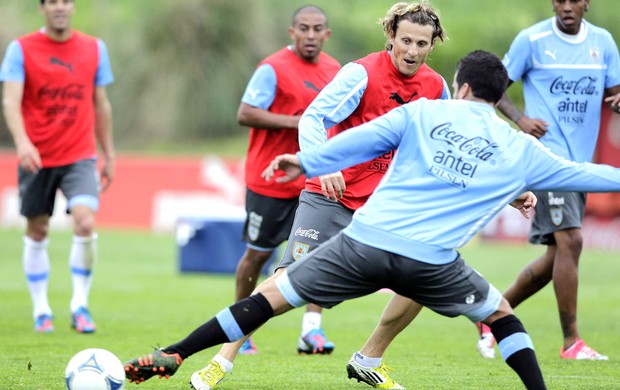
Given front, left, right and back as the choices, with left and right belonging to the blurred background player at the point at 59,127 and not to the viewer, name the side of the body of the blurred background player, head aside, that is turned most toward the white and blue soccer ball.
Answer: front

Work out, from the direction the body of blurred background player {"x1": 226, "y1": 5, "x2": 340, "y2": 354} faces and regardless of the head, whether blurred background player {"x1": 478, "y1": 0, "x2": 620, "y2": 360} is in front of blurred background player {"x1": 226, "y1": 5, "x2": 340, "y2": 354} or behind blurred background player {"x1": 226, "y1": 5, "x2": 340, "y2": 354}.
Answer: in front

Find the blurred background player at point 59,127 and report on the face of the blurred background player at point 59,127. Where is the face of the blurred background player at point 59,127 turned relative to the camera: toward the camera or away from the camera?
toward the camera

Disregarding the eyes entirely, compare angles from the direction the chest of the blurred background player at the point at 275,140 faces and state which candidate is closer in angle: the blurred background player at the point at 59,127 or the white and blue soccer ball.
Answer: the white and blue soccer ball

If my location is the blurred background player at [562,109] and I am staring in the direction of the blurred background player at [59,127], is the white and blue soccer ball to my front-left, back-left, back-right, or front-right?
front-left

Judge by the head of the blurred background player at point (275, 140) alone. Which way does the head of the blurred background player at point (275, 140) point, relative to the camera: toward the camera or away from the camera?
toward the camera

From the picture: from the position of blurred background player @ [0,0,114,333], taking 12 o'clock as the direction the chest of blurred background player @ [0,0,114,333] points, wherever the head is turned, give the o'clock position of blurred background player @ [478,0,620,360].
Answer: blurred background player @ [478,0,620,360] is roughly at 10 o'clock from blurred background player @ [0,0,114,333].

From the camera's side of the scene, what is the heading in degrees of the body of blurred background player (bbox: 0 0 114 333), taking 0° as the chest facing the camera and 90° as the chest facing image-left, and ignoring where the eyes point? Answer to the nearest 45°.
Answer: approximately 0°

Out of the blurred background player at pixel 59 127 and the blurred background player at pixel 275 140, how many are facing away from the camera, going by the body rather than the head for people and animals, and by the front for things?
0

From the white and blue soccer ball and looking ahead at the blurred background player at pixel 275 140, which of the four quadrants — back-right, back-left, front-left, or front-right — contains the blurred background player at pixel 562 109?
front-right

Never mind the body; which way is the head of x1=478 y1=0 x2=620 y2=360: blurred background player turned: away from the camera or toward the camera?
toward the camera

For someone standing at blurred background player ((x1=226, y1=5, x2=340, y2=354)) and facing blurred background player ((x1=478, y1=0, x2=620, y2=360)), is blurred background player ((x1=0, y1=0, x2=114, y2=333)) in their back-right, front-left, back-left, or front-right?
back-left

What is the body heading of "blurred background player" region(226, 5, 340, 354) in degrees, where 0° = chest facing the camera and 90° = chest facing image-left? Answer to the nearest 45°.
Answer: approximately 315°

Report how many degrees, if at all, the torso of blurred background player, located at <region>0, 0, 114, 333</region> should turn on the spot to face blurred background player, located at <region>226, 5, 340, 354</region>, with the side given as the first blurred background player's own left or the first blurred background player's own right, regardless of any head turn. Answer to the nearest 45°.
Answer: approximately 45° to the first blurred background player's own left
